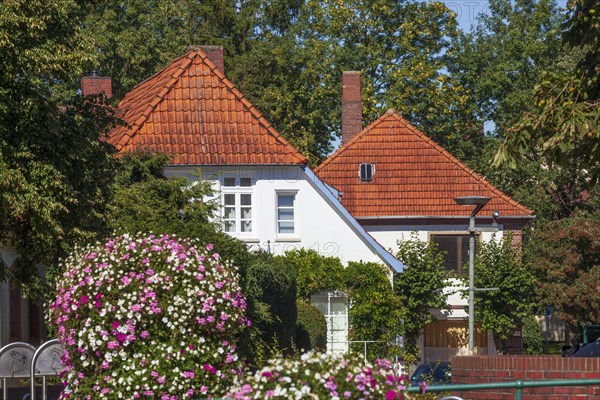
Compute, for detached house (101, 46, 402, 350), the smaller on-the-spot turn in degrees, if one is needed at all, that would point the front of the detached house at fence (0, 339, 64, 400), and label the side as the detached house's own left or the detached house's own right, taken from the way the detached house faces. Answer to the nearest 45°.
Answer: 0° — it already faces it

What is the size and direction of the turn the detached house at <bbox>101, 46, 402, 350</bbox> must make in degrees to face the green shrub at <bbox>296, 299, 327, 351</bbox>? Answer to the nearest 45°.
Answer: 0° — it already faces it

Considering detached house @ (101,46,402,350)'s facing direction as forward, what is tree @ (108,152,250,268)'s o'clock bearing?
The tree is roughly at 12 o'clock from the detached house.

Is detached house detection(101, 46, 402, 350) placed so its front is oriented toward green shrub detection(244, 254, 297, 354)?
yes

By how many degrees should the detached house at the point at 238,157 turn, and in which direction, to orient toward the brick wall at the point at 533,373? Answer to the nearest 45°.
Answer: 0° — it already faces it

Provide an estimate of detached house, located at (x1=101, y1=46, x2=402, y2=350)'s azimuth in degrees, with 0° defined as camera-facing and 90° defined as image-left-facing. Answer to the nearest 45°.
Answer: approximately 0°
